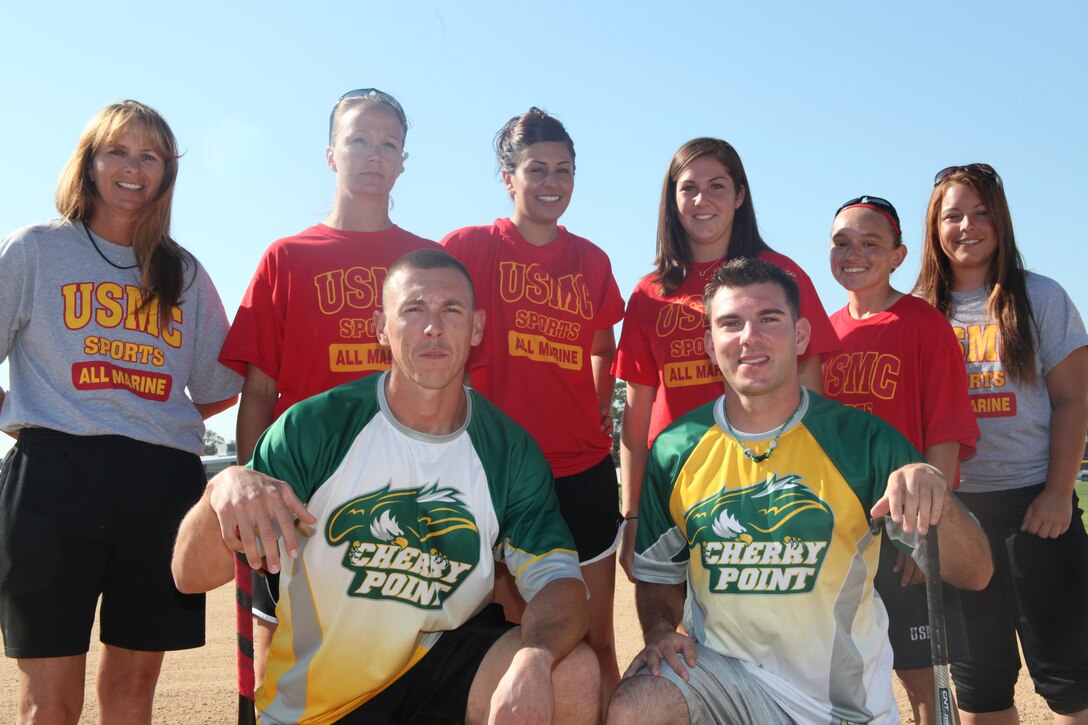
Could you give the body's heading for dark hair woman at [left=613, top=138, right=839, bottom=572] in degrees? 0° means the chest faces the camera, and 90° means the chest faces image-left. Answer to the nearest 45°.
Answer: approximately 0°

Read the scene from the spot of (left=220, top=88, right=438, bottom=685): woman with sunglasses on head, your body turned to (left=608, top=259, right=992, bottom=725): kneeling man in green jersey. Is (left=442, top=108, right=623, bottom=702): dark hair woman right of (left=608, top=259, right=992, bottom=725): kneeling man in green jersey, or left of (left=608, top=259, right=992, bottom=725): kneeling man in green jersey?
left

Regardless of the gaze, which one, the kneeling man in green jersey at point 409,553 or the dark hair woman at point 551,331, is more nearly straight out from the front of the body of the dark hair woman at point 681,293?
the kneeling man in green jersey

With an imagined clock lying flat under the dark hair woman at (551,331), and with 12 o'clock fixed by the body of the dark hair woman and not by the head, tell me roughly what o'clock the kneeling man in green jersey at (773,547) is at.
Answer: The kneeling man in green jersey is roughly at 11 o'clock from the dark hair woman.

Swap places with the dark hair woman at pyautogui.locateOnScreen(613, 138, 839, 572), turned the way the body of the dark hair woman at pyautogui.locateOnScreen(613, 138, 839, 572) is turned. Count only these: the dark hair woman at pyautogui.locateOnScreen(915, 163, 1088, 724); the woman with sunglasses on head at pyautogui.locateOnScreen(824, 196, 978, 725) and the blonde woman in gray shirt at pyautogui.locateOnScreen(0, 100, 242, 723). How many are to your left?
2

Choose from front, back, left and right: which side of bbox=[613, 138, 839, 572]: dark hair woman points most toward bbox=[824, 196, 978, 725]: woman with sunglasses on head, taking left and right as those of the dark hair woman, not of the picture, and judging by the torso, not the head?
left

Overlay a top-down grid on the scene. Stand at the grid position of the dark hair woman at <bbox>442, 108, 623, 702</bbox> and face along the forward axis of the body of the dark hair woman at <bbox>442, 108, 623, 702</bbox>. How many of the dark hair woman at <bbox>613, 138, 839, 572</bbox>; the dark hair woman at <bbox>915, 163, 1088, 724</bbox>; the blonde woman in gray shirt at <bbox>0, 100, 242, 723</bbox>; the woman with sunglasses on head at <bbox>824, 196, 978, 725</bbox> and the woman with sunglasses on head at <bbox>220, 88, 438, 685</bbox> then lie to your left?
3

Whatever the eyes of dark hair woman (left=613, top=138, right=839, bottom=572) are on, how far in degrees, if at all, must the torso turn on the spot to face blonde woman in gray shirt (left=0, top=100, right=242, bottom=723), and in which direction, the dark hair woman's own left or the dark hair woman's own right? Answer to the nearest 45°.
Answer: approximately 45° to the dark hair woman's own right
